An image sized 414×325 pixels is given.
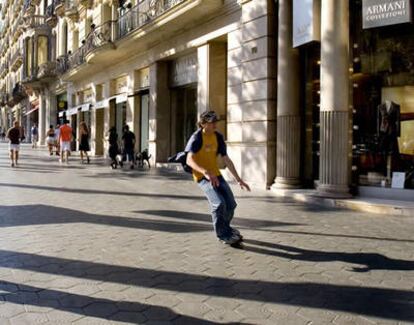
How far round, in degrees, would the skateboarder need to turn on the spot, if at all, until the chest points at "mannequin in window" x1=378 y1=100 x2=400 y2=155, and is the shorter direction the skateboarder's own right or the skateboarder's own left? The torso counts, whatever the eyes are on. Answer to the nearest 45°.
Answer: approximately 90° to the skateboarder's own left

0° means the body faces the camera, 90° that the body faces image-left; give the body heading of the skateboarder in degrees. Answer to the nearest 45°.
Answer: approximately 315°

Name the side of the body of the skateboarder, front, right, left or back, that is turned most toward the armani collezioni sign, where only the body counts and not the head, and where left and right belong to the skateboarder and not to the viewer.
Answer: left

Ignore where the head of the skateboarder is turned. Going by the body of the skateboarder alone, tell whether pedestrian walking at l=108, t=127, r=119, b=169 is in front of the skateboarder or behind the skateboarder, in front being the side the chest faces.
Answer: behind

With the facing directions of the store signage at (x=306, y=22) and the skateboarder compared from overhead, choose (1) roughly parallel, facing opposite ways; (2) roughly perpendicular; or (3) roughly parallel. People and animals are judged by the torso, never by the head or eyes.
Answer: roughly perpendicular

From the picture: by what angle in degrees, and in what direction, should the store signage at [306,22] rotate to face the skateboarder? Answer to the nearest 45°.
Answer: approximately 45° to its left

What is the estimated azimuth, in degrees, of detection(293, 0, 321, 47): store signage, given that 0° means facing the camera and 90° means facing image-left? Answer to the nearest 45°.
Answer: approximately 45°

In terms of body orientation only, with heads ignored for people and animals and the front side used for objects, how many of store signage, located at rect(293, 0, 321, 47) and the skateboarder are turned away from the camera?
0

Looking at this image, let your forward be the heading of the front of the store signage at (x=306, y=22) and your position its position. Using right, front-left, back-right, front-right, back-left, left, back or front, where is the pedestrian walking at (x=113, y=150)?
right

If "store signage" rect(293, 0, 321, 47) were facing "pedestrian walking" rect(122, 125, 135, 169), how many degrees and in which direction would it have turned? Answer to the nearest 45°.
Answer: approximately 90° to its right
